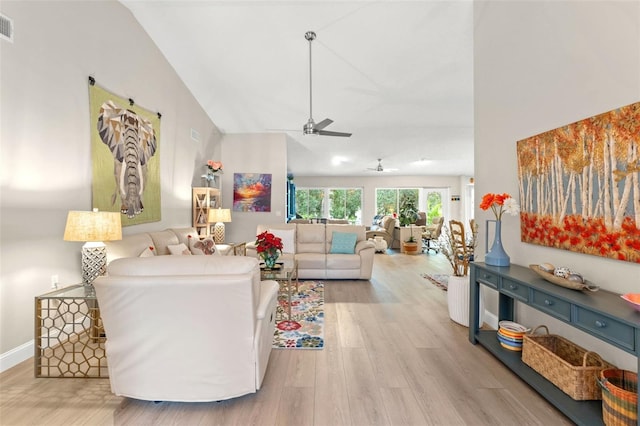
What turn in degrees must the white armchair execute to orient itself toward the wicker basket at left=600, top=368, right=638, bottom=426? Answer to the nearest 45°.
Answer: approximately 135° to its right

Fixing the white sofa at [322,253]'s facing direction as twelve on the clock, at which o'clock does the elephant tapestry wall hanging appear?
The elephant tapestry wall hanging is roughly at 2 o'clock from the white sofa.

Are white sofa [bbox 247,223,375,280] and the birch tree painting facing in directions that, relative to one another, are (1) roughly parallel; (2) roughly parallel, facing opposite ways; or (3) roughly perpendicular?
roughly perpendicular

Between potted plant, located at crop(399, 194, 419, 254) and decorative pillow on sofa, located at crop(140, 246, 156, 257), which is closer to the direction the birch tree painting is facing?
the decorative pillow on sofa

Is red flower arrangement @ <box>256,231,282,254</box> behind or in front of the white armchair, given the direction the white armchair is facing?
in front

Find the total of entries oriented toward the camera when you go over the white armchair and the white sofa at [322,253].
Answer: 1

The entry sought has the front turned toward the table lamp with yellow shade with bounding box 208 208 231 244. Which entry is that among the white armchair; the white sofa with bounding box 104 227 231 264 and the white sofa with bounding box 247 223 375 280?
the white armchair

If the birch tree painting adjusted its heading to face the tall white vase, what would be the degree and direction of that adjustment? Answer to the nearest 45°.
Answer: approximately 90° to its right

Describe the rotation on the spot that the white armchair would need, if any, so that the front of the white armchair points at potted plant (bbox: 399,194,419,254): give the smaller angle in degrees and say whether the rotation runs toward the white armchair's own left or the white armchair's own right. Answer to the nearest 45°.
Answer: approximately 45° to the white armchair's own right

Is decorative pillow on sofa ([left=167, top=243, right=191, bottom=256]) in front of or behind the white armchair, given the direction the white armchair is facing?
in front

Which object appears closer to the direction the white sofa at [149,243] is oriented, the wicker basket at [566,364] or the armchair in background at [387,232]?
the wicker basket

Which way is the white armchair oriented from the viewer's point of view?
away from the camera

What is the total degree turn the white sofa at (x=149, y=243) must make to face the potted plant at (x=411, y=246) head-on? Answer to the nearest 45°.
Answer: approximately 45° to its left

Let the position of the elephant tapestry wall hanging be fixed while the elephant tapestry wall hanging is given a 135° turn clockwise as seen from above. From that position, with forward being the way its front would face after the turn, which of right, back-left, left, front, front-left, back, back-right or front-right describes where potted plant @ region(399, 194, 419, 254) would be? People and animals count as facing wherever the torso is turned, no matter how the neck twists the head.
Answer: back

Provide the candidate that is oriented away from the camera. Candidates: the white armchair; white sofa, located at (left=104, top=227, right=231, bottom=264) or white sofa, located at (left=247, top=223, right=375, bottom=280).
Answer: the white armchair

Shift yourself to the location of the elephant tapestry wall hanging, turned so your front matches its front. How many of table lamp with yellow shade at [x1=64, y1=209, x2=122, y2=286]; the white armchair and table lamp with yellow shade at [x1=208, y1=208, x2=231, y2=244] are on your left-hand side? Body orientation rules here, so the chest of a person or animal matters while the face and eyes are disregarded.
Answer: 1

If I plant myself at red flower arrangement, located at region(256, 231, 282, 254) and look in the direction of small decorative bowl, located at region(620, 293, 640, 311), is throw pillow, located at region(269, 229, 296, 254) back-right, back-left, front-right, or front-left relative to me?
back-left

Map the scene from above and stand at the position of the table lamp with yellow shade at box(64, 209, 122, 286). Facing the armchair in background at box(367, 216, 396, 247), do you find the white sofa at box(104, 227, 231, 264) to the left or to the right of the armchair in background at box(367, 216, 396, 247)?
left
